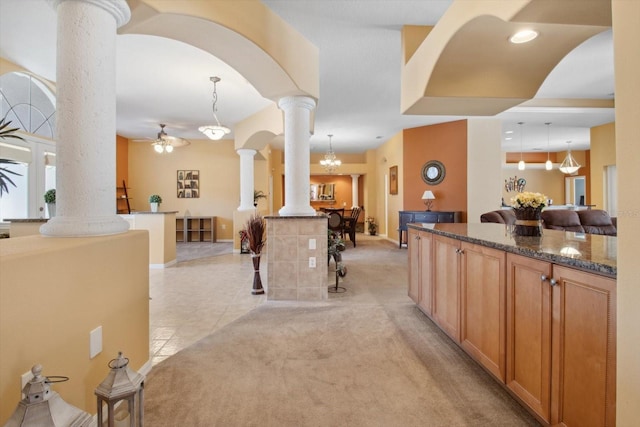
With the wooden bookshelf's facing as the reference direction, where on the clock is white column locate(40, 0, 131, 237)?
The white column is roughly at 12 o'clock from the wooden bookshelf.

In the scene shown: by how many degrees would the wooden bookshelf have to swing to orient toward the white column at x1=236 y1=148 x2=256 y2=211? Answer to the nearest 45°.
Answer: approximately 45° to its left

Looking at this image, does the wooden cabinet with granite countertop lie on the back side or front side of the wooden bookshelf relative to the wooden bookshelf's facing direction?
on the front side

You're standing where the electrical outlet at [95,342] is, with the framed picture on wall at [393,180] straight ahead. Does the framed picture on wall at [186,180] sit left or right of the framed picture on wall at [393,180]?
left

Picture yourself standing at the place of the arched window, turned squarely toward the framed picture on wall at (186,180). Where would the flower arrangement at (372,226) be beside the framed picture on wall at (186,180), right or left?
right

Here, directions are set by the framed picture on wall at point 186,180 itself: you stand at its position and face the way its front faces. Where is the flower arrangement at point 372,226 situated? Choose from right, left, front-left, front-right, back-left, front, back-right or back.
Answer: left

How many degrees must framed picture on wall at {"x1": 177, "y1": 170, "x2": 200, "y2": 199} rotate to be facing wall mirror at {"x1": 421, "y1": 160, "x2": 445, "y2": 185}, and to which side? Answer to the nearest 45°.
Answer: approximately 45° to its left

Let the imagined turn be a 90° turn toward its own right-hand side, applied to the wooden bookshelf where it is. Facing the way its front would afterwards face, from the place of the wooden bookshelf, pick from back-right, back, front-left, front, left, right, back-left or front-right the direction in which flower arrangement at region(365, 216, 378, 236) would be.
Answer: back

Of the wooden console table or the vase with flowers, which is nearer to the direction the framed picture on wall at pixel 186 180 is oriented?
the vase with flowers

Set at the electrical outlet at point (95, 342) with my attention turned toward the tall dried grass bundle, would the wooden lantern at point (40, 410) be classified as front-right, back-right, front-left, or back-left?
back-right

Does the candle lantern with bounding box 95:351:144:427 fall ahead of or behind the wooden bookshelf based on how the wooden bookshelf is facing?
ahead
